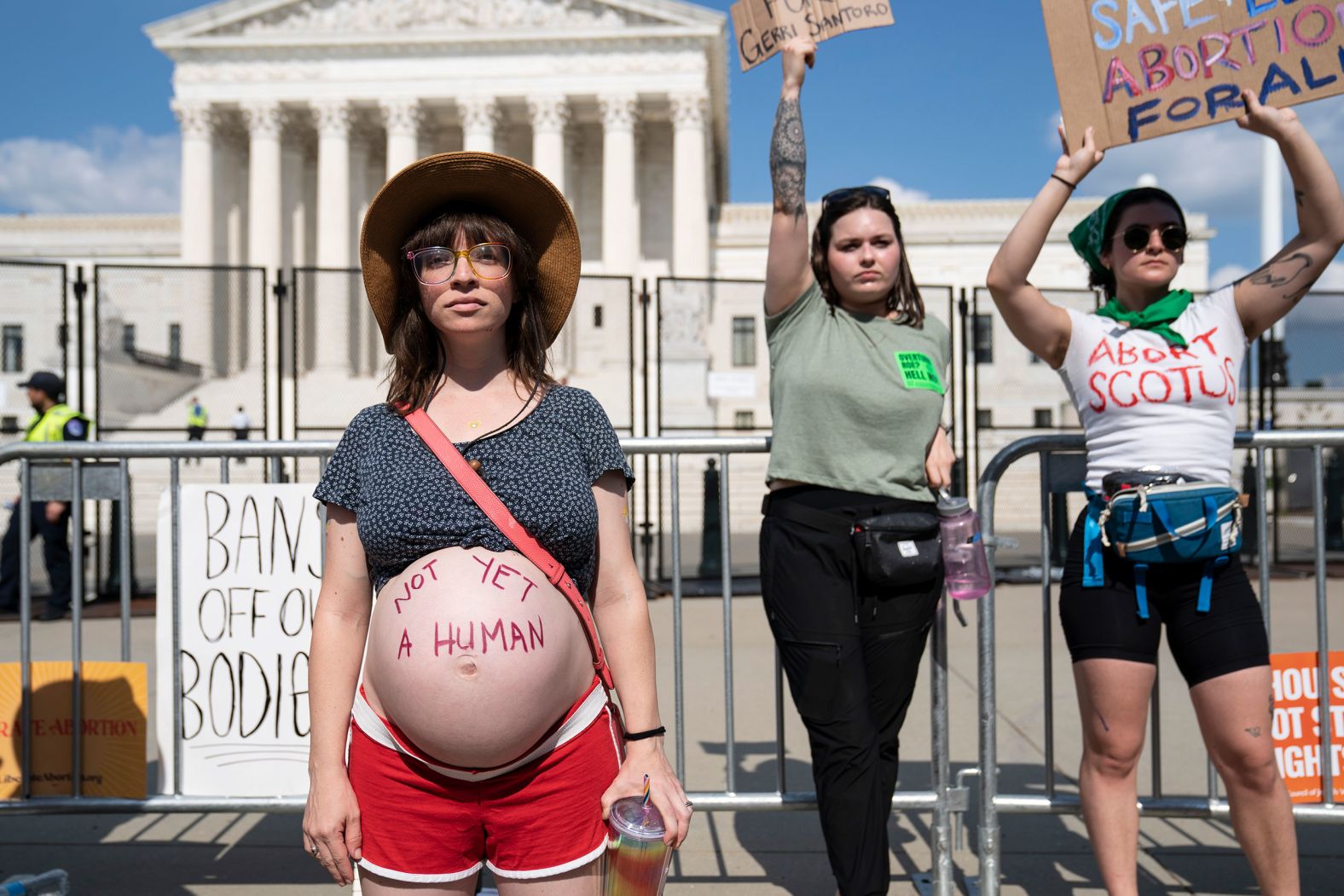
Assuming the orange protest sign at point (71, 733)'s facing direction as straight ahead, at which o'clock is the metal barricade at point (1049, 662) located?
The metal barricade is roughly at 10 o'clock from the orange protest sign.

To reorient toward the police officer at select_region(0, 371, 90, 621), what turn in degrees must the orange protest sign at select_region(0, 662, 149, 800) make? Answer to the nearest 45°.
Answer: approximately 180°

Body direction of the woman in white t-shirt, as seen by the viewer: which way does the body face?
toward the camera

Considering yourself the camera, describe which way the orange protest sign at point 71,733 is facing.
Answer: facing the viewer

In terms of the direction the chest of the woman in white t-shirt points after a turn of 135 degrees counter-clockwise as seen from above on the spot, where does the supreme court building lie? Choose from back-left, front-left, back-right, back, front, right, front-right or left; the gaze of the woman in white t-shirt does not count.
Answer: left

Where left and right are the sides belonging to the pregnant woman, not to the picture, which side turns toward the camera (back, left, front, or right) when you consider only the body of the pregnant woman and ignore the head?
front

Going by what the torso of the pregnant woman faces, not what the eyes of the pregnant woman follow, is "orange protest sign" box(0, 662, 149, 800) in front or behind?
behind

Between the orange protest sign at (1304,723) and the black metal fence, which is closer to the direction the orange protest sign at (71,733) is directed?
the orange protest sign

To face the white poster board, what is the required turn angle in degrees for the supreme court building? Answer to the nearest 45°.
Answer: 0° — it already faces it

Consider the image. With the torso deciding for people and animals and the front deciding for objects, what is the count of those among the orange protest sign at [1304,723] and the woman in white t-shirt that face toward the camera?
2
